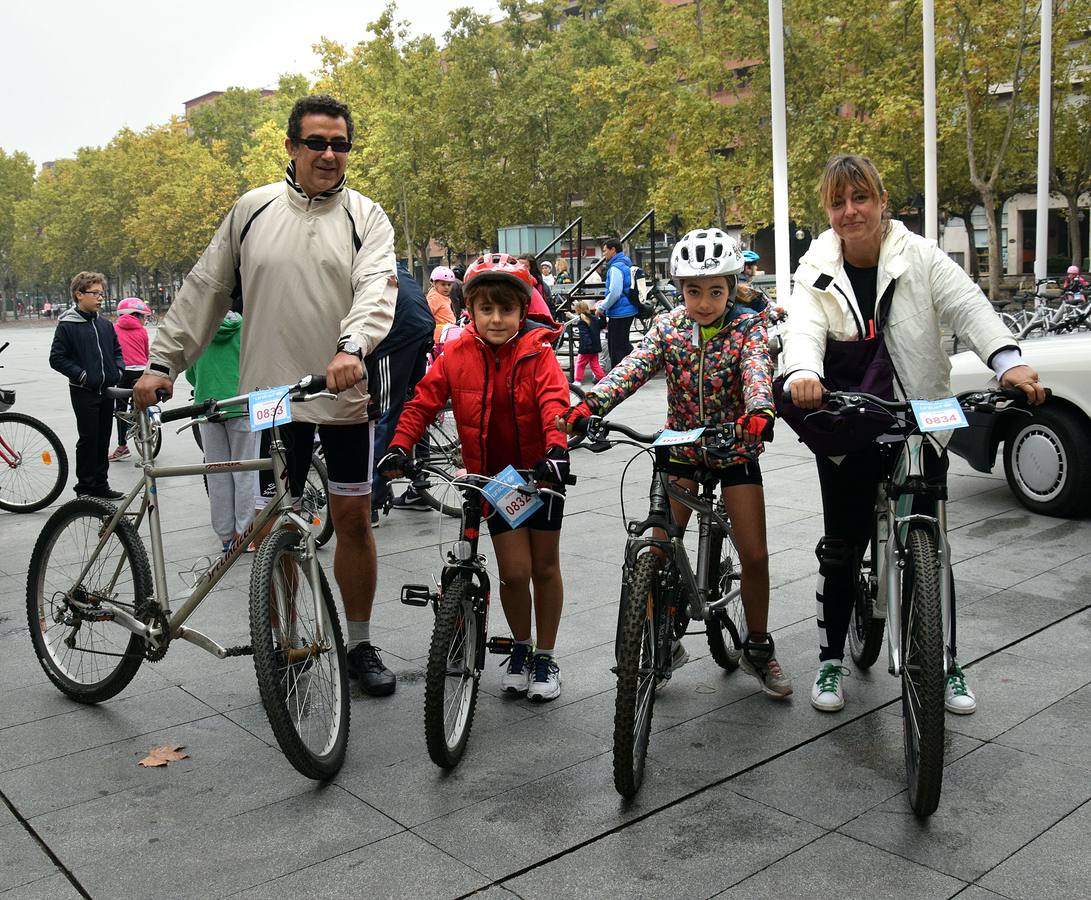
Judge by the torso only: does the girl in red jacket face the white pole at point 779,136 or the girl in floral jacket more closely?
the girl in floral jacket

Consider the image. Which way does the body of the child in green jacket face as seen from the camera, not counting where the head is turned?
away from the camera

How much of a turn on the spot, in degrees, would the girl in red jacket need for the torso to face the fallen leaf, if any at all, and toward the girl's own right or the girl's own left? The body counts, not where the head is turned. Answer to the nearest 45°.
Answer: approximately 90° to the girl's own right

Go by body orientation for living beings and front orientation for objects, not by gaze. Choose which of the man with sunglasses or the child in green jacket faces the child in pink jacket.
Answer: the child in green jacket

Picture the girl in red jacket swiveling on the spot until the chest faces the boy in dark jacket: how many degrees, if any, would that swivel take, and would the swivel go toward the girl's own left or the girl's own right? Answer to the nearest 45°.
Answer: approximately 135° to the girl's own right

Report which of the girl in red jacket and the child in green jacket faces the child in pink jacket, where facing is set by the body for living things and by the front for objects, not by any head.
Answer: the child in green jacket

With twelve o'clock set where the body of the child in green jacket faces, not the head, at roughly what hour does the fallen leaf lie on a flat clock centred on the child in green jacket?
The fallen leaf is roughly at 6 o'clock from the child in green jacket.

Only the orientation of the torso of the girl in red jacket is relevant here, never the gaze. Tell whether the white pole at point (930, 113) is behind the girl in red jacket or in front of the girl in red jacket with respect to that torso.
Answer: behind
